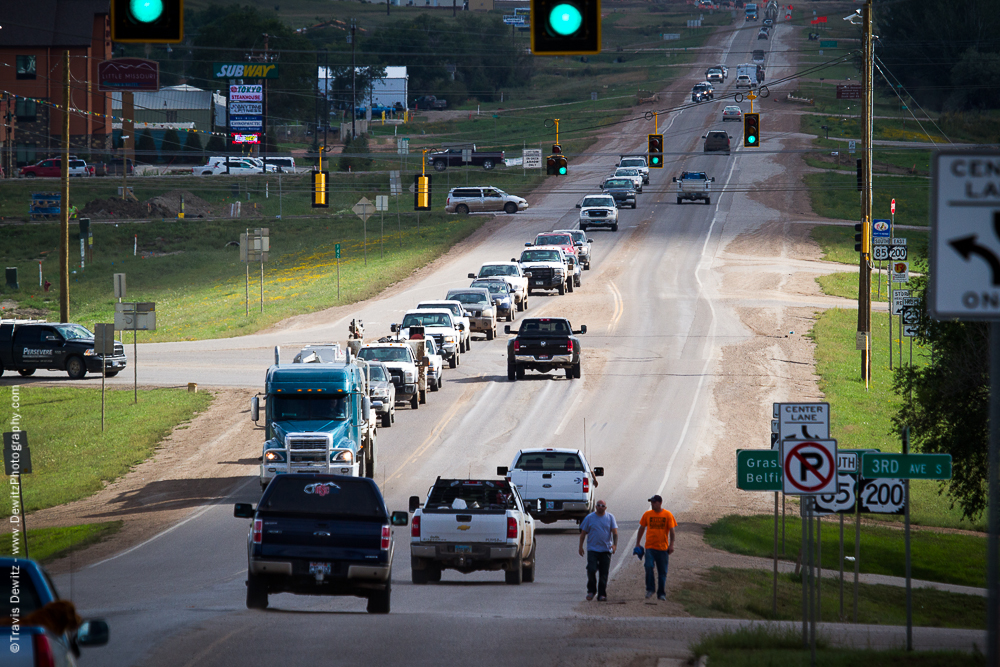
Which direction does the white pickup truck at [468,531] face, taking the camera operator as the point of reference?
facing away from the viewer

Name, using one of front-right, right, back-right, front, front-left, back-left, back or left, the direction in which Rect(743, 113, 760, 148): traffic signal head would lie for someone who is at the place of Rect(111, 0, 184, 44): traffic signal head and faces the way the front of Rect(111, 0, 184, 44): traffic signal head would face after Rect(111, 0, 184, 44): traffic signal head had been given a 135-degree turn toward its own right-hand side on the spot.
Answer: right

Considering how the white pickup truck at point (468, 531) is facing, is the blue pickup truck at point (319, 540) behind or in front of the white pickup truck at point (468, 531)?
behind

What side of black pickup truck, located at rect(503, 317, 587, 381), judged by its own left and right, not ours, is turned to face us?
back

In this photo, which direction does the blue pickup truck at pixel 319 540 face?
away from the camera

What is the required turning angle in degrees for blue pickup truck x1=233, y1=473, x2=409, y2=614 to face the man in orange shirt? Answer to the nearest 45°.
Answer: approximately 45° to its right

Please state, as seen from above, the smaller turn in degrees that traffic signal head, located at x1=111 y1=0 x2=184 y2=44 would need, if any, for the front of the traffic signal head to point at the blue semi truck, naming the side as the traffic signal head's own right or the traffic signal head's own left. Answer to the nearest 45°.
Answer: approximately 180°

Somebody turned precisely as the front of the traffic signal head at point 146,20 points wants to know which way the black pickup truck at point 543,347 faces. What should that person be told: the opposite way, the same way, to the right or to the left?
the opposite way

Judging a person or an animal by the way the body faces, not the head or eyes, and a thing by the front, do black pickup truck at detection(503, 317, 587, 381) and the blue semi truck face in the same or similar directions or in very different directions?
very different directions

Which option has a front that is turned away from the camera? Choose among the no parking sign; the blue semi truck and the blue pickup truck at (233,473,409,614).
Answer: the blue pickup truck

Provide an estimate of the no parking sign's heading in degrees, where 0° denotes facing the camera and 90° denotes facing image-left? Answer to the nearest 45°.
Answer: approximately 0°

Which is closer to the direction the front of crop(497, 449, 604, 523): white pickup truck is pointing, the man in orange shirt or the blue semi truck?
the blue semi truck

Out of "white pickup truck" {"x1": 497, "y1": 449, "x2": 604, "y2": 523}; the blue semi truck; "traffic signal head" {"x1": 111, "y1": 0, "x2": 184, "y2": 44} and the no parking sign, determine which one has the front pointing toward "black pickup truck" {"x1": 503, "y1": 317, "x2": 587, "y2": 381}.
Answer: the white pickup truck

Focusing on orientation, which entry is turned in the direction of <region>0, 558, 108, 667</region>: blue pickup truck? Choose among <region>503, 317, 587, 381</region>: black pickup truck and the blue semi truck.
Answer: the blue semi truck

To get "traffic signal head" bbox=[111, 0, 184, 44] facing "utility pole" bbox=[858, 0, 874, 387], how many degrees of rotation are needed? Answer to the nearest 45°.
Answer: approximately 135° to its left

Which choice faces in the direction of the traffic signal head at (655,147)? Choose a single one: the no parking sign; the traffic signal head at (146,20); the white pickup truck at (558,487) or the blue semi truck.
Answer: the white pickup truck
